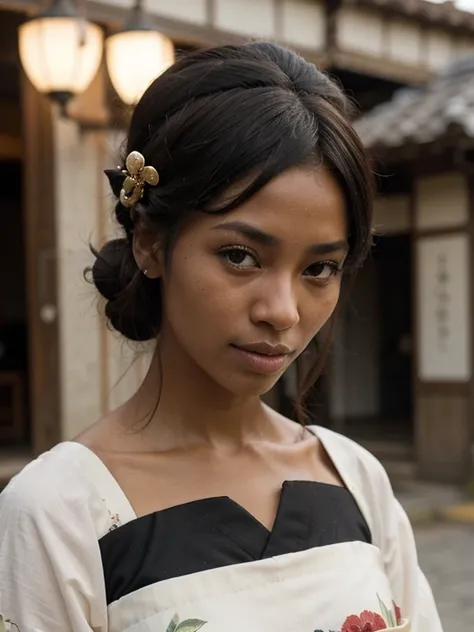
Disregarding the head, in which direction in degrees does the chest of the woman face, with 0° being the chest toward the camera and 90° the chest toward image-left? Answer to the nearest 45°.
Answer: approximately 315°
